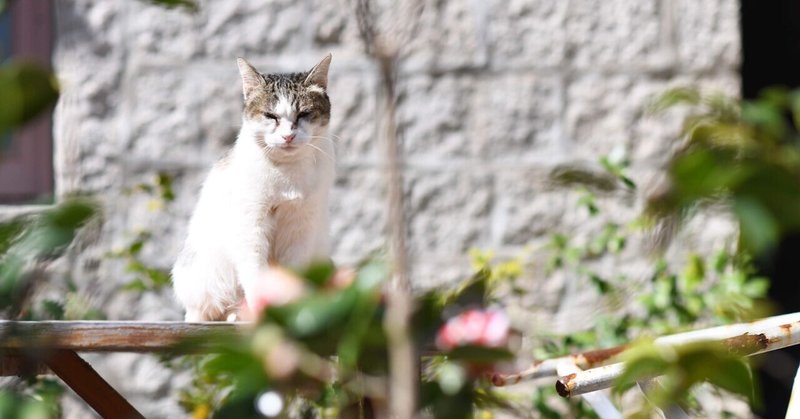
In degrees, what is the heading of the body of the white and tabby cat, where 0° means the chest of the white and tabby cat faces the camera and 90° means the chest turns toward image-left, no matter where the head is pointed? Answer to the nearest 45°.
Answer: approximately 315°

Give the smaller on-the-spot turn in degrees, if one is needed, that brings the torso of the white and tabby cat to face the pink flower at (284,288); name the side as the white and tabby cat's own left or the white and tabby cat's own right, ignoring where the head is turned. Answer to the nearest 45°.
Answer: approximately 45° to the white and tabby cat's own right

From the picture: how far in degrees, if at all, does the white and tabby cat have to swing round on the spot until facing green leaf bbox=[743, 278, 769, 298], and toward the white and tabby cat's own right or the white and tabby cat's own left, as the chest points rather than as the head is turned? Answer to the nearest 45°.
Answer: approximately 45° to the white and tabby cat's own left
